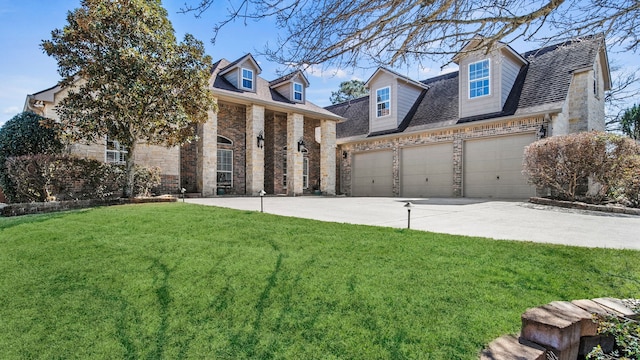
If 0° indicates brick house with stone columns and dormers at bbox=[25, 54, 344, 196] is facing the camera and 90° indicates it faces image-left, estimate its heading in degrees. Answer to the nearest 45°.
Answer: approximately 315°

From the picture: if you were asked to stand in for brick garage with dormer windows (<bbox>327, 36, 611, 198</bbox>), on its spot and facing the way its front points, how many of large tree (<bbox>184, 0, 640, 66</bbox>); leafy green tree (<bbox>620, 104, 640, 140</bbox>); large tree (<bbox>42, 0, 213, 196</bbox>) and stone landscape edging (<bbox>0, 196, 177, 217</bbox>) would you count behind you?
1

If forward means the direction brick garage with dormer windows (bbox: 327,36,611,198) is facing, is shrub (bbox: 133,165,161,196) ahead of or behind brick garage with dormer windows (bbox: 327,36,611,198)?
ahead

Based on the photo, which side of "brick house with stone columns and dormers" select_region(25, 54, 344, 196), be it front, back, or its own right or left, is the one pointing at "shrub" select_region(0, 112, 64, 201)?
right

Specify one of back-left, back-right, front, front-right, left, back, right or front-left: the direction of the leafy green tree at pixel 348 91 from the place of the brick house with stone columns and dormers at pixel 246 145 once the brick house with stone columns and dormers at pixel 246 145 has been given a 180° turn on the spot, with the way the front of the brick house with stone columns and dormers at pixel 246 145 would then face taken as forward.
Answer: right

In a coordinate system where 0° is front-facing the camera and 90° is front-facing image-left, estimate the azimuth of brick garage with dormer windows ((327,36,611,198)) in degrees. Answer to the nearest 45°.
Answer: approximately 45°

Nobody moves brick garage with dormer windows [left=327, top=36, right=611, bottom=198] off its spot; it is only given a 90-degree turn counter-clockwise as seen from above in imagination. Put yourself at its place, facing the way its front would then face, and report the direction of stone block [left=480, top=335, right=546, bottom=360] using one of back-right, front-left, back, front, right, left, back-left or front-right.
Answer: front-right

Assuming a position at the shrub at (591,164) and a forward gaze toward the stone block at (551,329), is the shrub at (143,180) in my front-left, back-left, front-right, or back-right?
front-right

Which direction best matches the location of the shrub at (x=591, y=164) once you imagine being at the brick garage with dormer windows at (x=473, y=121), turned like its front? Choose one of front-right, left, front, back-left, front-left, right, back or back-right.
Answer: left

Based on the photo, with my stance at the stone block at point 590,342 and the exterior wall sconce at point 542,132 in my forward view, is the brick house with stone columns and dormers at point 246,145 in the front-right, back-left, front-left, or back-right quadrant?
front-left

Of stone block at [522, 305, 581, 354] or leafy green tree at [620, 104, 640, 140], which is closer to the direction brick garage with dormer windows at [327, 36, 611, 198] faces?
the stone block

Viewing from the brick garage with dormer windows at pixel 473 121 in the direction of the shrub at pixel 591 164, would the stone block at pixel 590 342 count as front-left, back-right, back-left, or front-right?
front-right

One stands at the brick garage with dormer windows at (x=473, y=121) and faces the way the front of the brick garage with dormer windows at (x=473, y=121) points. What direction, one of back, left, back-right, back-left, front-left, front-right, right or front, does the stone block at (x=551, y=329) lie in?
front-left

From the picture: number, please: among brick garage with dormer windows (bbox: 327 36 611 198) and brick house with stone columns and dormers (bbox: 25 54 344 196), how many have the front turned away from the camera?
0
